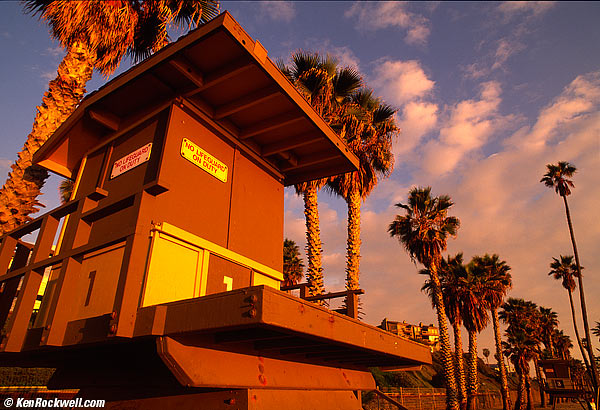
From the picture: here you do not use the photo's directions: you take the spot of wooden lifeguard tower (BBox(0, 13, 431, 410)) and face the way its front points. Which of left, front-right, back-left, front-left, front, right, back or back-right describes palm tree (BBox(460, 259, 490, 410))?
left

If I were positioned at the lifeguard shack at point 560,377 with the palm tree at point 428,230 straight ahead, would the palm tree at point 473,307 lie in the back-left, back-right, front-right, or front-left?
front-right

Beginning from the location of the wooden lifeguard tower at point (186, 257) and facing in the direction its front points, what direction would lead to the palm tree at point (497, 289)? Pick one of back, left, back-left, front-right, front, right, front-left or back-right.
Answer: left

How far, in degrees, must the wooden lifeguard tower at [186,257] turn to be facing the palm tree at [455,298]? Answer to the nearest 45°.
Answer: approximately 90° to its left

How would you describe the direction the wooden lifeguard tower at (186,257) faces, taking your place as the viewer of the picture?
facing the viewer and to the right of the viewer

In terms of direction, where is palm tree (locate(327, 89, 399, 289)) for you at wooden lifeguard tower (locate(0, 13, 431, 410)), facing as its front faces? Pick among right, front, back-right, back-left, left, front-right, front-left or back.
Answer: left

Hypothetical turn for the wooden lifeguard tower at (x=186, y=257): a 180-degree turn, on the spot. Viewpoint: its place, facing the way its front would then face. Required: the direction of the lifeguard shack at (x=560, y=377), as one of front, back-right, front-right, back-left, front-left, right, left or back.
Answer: right

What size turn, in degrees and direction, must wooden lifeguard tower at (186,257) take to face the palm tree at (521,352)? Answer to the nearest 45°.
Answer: approximately 90° to its left

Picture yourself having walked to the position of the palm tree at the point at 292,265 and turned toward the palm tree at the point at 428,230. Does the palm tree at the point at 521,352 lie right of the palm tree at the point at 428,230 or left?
left
